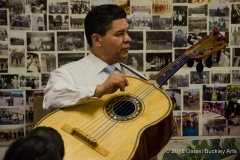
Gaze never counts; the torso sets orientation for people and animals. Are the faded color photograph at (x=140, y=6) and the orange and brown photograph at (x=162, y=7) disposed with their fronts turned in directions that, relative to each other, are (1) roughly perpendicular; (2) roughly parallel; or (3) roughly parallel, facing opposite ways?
roughly parallel

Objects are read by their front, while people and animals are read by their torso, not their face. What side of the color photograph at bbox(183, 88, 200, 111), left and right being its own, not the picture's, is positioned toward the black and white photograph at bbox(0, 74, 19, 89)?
right

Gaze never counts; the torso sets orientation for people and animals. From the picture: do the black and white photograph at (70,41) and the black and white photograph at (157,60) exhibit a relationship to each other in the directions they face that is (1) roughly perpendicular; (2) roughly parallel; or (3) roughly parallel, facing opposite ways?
roughly parallel

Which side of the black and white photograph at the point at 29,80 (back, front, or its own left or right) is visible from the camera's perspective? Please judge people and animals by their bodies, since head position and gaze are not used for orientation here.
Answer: front

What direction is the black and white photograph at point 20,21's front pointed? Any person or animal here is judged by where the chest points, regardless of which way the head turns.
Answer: toward the camera

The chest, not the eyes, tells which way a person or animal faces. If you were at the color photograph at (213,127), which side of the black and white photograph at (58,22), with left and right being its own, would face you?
left

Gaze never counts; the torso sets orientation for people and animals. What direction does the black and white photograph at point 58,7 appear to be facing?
toward the camera

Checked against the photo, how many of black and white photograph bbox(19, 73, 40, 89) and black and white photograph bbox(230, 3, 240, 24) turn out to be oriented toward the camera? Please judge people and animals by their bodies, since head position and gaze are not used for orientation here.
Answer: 2

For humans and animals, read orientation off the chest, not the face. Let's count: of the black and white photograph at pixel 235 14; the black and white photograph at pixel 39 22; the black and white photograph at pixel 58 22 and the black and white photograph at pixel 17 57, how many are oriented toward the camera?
4

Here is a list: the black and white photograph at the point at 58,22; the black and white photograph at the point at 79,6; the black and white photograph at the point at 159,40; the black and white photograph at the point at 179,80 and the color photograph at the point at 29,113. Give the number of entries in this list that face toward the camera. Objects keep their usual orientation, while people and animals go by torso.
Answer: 5

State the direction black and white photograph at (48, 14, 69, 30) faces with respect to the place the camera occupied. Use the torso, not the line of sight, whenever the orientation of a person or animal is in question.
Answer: facing the viewer
